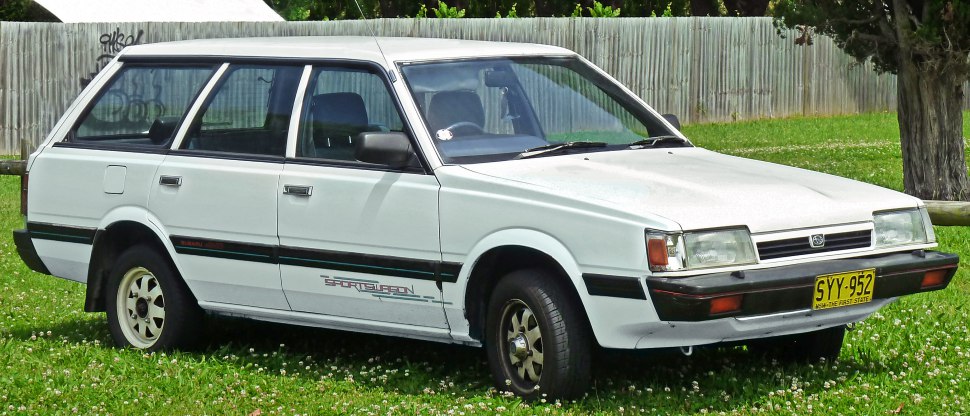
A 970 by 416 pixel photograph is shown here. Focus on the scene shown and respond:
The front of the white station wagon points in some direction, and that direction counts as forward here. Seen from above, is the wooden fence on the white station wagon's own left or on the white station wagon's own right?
on the white station wagon's own left

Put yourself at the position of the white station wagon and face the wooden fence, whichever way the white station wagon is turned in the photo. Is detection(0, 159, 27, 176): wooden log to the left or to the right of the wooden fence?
left

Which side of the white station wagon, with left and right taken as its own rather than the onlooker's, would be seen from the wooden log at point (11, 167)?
back

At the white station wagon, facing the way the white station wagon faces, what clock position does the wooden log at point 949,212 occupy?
The wooden log is roughly at 9 o'clock from the white station wagon.
